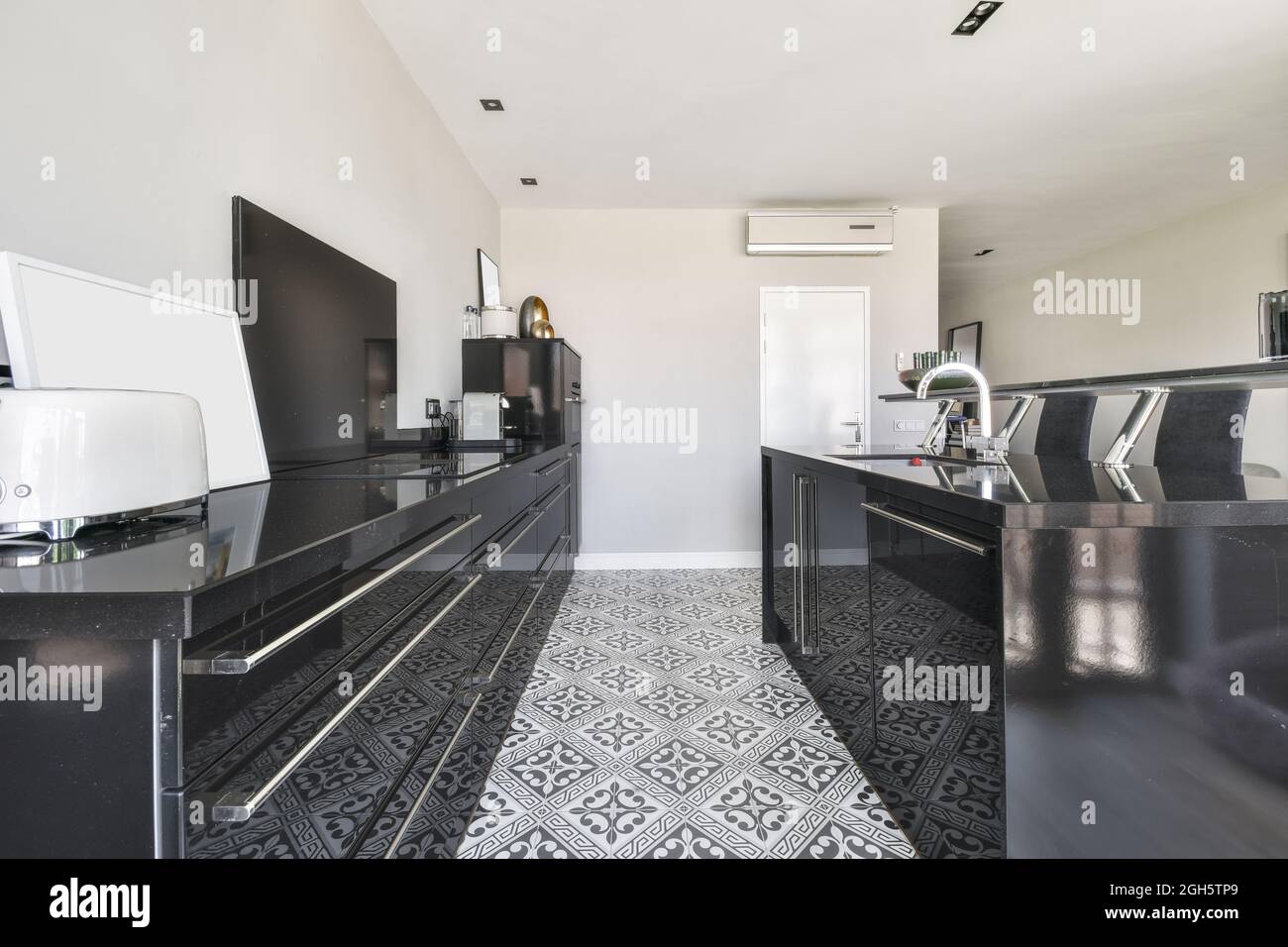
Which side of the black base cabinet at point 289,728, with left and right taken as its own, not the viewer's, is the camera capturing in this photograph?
right

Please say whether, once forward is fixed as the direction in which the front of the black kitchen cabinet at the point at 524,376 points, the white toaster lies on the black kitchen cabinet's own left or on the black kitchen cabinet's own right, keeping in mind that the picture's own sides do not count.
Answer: on the black kitchen cabinet's own right

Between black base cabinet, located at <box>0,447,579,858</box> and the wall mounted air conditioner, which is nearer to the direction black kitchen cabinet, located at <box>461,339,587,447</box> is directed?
the wall mounted air conditioner

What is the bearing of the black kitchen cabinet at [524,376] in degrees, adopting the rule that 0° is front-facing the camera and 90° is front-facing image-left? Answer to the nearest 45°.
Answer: approximately 270°

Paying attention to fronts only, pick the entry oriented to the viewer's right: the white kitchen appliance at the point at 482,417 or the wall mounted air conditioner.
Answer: the white kitchen appliance

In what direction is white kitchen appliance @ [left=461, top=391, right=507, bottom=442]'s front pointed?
to the viewer's right

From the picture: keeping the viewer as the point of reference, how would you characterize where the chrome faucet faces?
facing to the left of the viewer

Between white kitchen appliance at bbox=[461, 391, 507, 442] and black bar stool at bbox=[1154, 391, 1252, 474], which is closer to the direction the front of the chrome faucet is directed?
the white kitchen appliance
